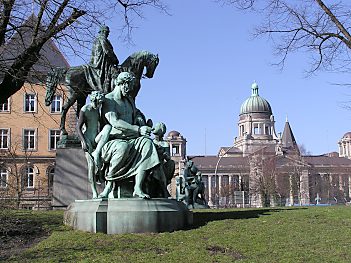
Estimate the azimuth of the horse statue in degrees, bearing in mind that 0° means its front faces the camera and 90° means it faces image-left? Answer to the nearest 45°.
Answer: approximately 270°
